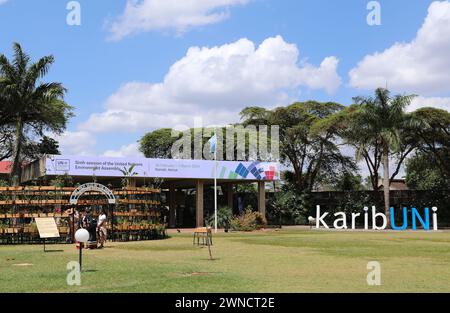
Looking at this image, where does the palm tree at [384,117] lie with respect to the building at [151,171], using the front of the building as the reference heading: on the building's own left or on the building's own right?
on the building's own left

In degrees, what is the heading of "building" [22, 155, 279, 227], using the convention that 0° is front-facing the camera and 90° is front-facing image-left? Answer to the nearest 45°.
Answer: approximately 0°

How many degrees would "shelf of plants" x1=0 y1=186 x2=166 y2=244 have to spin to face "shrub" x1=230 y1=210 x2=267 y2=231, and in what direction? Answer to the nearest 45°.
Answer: approximately 135° to its left

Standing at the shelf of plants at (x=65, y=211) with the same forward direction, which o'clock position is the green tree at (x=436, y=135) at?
The green tree is roughly at 8 o'clock from the shelf of plants.

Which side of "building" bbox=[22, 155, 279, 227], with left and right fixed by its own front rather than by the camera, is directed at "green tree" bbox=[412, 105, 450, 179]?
left

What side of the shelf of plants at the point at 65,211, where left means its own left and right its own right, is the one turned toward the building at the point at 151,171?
back

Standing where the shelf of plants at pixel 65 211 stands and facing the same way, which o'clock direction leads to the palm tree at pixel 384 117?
The palm tree is roughly at 8 o'clock from the shelf of plants.

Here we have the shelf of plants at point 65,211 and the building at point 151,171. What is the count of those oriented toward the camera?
2
